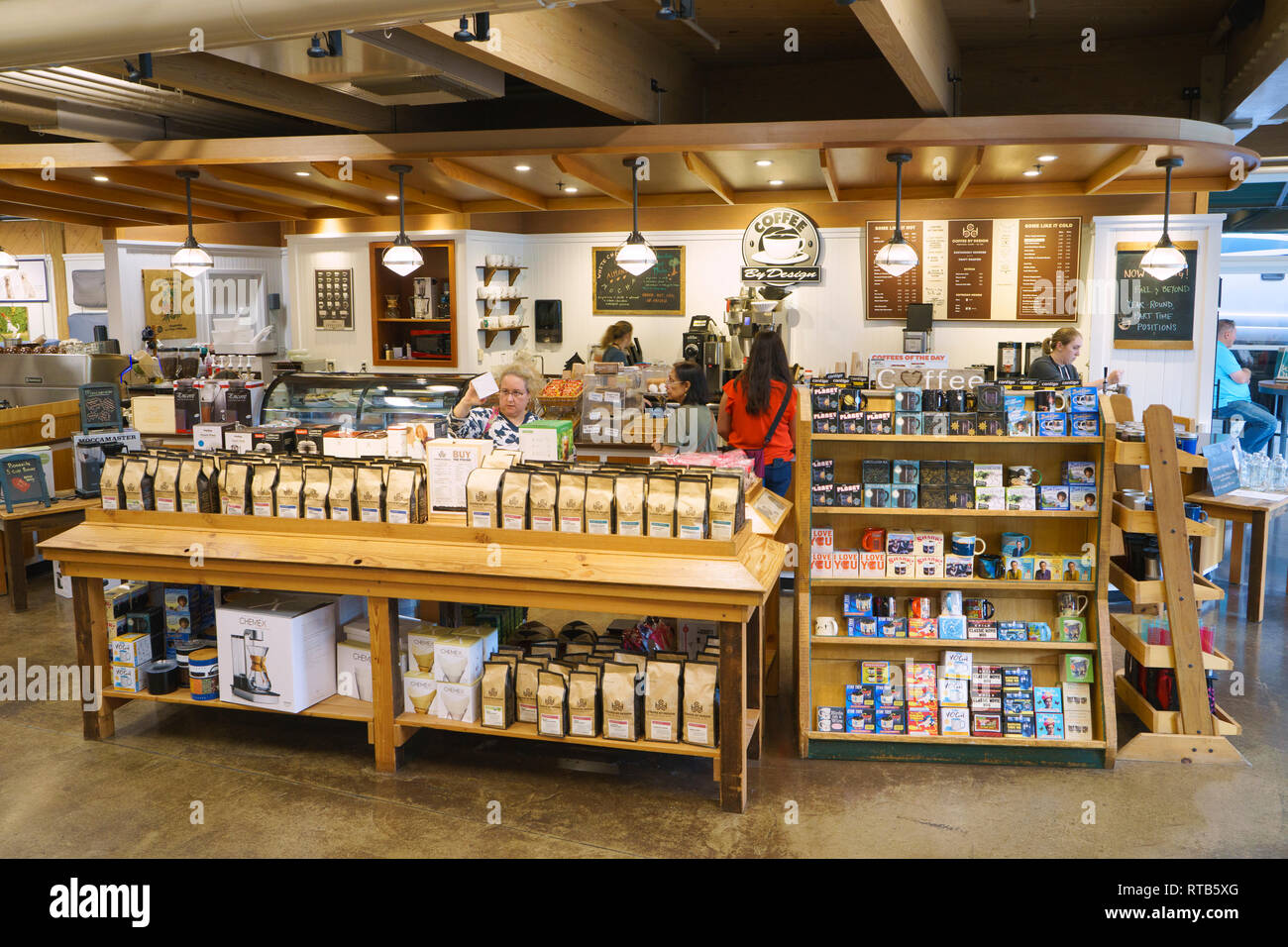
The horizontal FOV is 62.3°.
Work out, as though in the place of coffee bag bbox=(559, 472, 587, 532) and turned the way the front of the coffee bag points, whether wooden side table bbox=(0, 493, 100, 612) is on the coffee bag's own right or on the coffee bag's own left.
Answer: on the coffee bag's own right

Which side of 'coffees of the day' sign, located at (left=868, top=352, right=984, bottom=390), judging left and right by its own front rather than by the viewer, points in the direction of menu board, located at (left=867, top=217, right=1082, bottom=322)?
back

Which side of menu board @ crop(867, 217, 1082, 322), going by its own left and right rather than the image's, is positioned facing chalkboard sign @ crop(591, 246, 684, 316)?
right

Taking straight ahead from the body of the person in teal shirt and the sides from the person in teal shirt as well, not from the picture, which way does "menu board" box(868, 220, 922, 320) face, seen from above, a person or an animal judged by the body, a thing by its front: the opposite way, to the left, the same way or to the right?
to the right

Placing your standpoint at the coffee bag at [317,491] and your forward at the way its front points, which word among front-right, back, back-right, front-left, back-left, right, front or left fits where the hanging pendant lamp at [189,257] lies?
back

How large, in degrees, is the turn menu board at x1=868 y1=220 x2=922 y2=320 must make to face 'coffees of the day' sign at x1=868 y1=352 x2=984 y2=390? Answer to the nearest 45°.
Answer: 0° — it already faces it

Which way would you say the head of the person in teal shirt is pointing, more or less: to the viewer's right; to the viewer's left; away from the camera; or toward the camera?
to the viewer's right

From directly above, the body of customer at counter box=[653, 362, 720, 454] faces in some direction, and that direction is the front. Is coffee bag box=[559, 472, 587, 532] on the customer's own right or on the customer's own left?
on the customer's own left

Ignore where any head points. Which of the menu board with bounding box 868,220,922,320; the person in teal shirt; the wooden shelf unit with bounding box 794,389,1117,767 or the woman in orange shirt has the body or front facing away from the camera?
the woman in orange shirt

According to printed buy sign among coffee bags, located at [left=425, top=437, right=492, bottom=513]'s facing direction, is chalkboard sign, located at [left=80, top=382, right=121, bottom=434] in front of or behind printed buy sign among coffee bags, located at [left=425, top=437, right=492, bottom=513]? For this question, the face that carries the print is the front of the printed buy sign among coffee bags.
behind

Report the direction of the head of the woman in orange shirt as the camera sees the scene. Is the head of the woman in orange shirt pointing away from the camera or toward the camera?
away from the camera

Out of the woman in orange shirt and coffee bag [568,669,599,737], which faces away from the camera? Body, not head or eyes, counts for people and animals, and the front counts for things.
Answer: the woman in orange shirt
